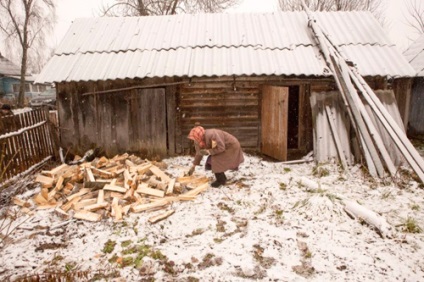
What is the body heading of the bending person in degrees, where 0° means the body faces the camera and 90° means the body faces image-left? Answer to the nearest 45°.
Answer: approximately 90°

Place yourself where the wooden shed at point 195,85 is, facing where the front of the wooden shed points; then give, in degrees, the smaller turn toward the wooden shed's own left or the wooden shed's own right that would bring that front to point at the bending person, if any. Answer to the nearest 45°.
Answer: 0° — it already faces them

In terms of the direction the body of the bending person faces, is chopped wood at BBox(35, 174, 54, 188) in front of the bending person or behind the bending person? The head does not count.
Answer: in front

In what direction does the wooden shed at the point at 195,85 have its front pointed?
toward the camera

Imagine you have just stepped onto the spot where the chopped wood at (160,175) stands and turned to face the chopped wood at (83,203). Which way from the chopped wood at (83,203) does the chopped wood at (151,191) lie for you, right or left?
left

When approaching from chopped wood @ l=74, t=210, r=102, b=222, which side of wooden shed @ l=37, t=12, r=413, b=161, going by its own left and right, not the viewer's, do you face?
front

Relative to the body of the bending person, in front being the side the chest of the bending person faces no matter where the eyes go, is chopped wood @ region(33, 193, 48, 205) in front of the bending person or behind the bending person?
in front

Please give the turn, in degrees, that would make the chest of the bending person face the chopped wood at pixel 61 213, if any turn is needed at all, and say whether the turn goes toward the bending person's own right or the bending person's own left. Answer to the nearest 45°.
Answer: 0° — they already face it

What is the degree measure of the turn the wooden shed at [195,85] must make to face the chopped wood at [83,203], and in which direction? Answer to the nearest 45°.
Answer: approximately 45° to its right

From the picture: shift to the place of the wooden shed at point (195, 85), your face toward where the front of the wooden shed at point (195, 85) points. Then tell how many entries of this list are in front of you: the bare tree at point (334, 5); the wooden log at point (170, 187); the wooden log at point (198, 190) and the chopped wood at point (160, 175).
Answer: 3

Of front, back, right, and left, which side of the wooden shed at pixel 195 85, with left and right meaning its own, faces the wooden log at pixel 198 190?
front

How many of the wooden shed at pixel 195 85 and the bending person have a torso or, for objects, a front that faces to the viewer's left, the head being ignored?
1

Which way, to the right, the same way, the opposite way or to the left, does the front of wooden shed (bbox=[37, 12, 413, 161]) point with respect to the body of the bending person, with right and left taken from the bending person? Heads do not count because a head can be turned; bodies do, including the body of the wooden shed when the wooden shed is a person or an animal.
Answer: to the left

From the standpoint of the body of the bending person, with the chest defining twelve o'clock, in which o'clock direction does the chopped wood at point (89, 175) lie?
The chopped wood is roughly at 12 o'clock from the bending person.

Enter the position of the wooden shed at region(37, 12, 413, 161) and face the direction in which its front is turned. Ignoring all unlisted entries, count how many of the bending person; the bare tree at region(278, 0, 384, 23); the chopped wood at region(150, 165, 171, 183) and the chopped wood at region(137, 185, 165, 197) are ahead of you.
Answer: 3
